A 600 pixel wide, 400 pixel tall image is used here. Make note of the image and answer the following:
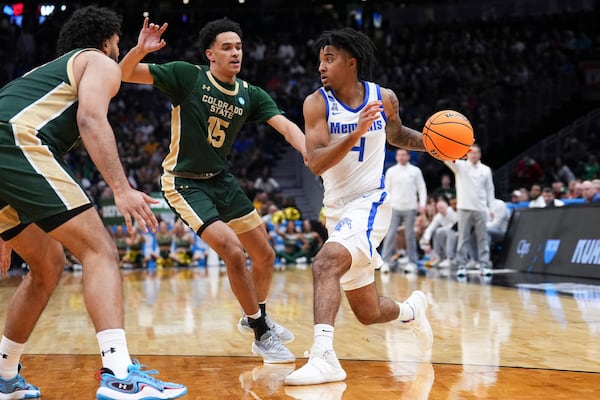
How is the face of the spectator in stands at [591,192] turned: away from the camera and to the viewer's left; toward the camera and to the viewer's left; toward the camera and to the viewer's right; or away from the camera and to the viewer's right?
toward the camera and to the viewer's left

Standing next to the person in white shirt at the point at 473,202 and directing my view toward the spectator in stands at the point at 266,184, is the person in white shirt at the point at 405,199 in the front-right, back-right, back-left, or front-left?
front-left

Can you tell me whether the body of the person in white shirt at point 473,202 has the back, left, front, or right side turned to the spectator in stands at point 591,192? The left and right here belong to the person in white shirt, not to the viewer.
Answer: left

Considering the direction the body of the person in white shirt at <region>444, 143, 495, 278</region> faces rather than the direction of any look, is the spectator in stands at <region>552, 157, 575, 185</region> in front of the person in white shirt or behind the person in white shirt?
behind

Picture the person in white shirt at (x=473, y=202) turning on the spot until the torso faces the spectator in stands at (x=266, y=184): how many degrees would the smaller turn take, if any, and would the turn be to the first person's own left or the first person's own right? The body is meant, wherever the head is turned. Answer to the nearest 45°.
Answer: approximately 135° to the first person's own right

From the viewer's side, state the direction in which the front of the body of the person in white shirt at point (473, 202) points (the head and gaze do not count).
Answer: toward the camera

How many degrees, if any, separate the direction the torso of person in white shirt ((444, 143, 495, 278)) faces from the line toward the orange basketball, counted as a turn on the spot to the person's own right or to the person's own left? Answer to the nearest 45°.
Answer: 0° — they already face it

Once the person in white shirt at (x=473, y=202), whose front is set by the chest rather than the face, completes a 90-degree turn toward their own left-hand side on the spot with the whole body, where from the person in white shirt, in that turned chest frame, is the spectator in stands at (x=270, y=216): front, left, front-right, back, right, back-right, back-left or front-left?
back-left

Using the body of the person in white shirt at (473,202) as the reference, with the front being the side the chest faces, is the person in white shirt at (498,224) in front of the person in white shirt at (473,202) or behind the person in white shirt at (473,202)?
behind
